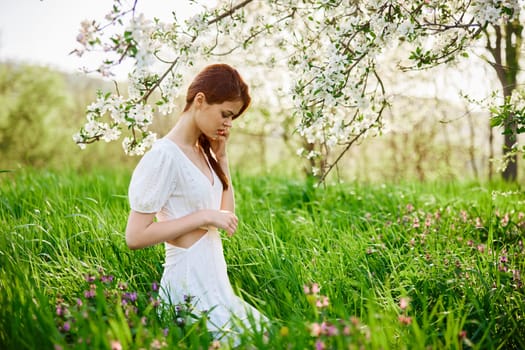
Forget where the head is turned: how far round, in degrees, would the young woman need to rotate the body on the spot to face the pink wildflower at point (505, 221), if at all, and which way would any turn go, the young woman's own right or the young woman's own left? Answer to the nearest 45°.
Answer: approximately 90° to the young woman's own left

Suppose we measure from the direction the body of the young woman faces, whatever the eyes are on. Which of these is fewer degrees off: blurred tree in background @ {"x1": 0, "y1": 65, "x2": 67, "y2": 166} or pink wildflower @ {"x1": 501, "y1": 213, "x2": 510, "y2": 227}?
the pink wildflower

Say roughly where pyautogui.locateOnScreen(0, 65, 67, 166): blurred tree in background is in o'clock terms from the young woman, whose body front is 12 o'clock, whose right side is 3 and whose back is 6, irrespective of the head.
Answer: The blurred tree in background is roughly at 7 o'clock from the young woman.

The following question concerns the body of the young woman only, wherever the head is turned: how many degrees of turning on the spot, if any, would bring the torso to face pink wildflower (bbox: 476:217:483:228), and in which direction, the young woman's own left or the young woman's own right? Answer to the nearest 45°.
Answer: approximately 90° to the young woman's own left

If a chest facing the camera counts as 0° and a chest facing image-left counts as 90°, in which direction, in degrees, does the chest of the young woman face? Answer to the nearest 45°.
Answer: approximately 315°

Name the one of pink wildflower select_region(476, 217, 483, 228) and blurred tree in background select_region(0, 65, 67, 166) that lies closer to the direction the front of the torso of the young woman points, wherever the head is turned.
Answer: the pink wildflower
